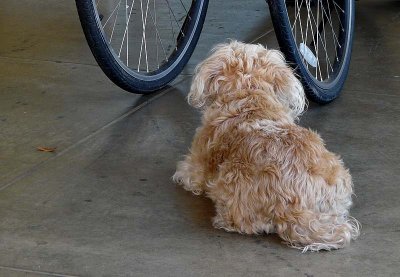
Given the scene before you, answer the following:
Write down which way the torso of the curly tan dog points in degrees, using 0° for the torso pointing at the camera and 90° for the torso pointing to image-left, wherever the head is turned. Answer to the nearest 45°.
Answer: approximately 135°
